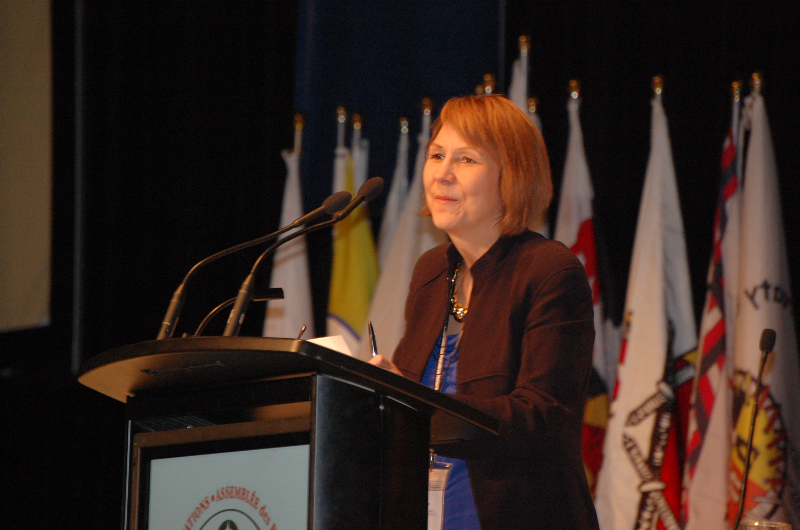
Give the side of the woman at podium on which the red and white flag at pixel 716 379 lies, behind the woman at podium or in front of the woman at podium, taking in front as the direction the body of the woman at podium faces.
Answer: behind

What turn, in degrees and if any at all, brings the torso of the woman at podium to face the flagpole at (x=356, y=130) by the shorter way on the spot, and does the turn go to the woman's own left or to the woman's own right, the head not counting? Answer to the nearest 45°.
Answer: approximately 135° to the woman's own right

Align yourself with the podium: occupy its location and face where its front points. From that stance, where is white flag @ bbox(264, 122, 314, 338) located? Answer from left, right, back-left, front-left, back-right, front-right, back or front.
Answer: back-right

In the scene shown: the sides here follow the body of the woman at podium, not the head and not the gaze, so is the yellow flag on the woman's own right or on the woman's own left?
on the woman's own right

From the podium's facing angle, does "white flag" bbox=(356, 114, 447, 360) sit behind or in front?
behind

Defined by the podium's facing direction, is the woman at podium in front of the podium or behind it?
behind

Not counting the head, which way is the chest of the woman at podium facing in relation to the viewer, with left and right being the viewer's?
facing the viewer and to the left of the viewer

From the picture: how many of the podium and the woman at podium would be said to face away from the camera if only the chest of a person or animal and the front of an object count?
0

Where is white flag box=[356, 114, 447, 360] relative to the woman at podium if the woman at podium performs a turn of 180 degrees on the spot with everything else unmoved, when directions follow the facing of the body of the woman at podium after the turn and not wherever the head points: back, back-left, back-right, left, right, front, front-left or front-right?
front-left

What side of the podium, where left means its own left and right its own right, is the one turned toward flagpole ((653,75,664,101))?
back

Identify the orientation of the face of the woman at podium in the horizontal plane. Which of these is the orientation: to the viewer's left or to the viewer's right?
to the viewer's left
